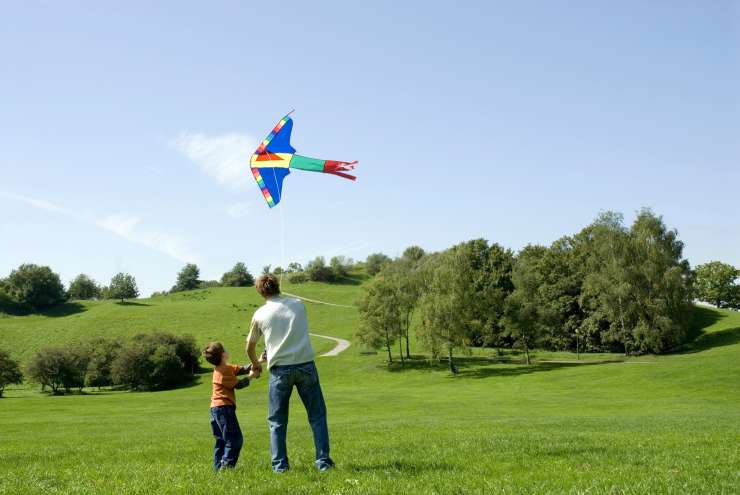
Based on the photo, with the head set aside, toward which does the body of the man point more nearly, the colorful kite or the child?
the colorful kite

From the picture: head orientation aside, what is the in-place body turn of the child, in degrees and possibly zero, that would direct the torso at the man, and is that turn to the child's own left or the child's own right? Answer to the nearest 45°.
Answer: approximately 90° to the child's own right

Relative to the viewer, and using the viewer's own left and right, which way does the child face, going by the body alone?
facing away from the viewer and to the right of the viewer

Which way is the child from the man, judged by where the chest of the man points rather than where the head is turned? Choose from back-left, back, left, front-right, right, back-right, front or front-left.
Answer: front-left

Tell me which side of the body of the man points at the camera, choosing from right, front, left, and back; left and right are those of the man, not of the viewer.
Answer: back

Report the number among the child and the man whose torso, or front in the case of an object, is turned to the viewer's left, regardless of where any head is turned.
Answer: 0

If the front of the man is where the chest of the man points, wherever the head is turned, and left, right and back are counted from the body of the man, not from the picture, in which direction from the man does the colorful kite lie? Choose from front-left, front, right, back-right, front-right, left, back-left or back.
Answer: front
